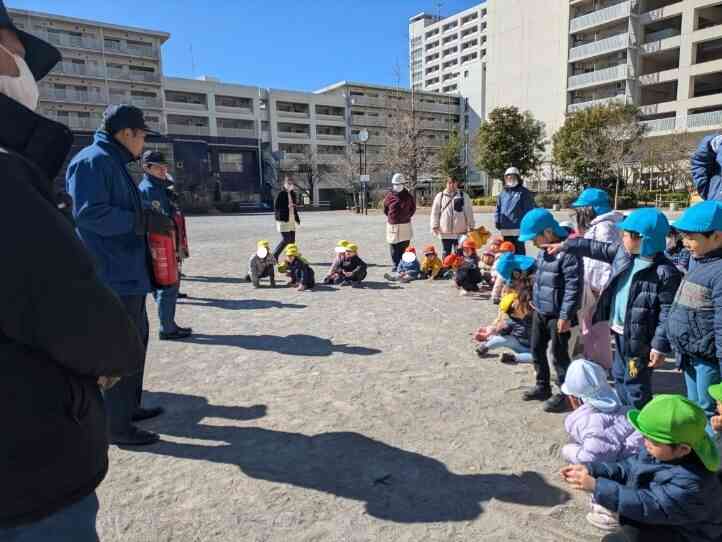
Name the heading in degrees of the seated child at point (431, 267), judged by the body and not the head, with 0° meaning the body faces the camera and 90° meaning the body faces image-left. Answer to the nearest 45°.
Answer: approximately 0°

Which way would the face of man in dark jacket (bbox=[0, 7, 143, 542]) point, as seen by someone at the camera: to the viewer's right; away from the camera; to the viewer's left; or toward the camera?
to the viewer's right

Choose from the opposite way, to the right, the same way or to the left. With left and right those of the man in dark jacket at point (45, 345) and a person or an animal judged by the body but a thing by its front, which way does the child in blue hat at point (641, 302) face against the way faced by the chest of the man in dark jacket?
the opposite way

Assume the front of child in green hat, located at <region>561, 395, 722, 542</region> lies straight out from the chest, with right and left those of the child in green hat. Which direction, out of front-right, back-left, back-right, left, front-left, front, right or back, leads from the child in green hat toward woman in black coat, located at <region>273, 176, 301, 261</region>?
front-right

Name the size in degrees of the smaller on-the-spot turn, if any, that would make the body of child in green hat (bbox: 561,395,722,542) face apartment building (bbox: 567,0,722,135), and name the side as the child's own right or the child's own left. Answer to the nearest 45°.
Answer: approximately 90° to the child's own right

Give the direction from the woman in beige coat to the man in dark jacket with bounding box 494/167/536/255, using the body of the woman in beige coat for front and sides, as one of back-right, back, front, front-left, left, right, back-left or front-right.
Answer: front-left

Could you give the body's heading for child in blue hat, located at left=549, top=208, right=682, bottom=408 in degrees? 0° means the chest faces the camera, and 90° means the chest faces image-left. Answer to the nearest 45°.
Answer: approximately 45°

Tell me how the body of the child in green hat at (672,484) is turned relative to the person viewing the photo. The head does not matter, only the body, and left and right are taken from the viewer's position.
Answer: facing to the left of the viewer

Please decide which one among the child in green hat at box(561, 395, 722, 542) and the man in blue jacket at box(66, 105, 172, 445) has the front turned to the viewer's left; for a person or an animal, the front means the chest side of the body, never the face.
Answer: the child in green hat

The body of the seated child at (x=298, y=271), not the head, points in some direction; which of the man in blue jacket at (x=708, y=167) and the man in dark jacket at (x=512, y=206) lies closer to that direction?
the man in blue jacket

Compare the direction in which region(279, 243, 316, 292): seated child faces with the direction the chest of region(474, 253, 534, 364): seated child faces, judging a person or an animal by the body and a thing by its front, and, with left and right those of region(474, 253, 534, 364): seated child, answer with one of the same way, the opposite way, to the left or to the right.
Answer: to the left

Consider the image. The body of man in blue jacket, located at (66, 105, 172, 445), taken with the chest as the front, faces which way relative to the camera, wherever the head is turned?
to the viewer's right
